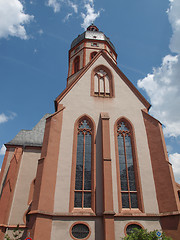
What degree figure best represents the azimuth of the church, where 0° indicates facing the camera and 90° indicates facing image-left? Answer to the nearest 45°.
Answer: approximately 0°
